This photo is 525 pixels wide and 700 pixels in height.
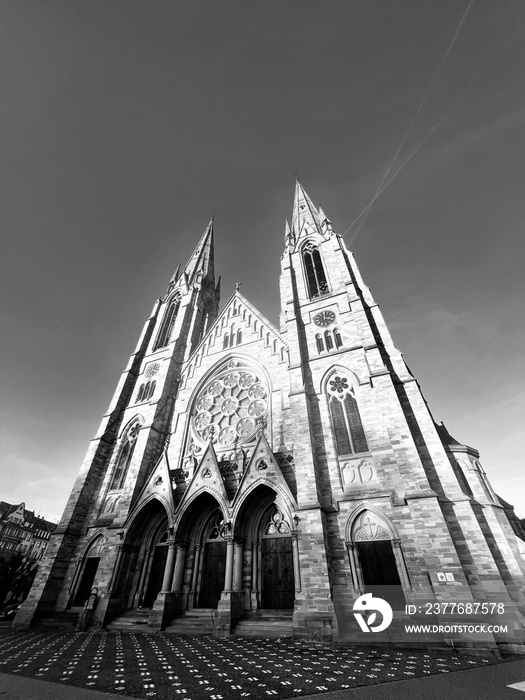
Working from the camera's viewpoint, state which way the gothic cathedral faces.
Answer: facing the viewer and to the left of the viewer
